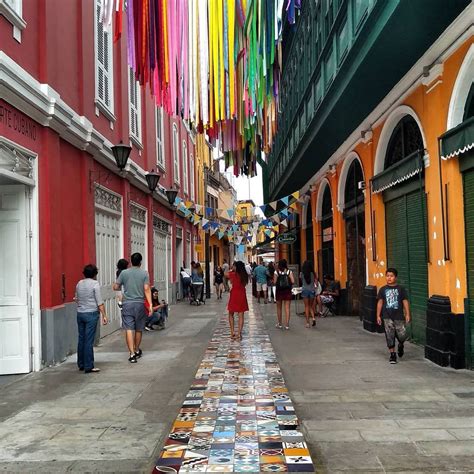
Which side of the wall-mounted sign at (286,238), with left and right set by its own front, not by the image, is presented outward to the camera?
front

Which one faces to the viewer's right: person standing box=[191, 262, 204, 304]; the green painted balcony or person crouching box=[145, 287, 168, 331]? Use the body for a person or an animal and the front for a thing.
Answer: person crouching box=[145, 287, 168, 331]

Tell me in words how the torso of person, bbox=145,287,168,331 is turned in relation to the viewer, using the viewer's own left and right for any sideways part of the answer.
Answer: facing to the right of the viewer

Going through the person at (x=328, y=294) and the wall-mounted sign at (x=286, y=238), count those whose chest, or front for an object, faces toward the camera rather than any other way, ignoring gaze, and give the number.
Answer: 1

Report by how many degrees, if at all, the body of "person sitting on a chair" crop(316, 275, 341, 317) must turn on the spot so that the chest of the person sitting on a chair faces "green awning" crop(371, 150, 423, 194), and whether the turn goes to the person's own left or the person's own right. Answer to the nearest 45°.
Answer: approximately 90° to the person's own left
